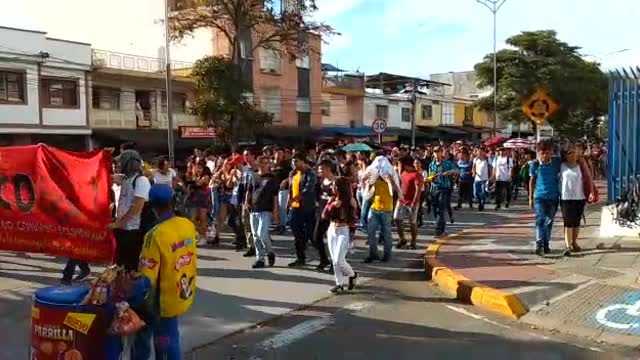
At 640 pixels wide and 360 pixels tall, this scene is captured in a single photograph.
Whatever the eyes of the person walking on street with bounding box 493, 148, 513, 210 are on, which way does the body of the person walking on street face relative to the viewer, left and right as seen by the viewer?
facing the viewer

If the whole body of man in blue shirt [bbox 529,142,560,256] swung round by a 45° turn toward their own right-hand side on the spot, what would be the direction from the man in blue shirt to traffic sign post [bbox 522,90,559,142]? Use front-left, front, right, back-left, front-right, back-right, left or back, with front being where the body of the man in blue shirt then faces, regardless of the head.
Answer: back-right

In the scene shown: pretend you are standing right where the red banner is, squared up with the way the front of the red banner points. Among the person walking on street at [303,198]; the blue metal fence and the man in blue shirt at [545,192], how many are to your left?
3

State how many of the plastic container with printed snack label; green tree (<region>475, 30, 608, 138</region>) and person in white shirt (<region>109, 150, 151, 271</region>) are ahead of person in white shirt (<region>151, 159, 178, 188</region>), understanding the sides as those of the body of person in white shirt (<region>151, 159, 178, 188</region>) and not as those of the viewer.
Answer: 2

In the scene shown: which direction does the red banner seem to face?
toward the camera

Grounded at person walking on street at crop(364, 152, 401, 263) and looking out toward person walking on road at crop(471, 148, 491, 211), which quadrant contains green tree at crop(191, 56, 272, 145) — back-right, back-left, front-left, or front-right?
front-left

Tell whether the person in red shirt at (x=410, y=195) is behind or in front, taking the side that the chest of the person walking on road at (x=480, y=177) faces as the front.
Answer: in front

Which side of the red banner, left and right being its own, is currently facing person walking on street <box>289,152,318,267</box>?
left

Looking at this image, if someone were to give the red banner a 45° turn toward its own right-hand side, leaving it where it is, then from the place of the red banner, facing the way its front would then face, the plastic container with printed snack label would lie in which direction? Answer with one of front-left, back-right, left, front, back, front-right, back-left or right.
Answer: front-left

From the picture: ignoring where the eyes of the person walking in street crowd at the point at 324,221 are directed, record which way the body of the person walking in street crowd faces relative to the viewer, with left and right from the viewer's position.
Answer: facing the viewer and to the left of the viewer

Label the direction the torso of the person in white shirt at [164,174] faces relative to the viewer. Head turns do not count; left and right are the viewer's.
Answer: facing the viewer

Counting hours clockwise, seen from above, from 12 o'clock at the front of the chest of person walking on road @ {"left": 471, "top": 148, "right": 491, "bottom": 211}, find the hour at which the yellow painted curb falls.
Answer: The yellow painted curb is roughly at 12 o'clock from the person walking on road.

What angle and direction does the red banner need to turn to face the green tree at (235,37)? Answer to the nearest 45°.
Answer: approximately 180°

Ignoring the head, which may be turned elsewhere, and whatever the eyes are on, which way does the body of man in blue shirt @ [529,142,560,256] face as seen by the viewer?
toward the camera

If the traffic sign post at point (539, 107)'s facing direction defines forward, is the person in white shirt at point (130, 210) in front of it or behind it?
in front

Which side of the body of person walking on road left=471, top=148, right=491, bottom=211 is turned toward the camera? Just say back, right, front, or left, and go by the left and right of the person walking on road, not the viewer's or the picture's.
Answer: front

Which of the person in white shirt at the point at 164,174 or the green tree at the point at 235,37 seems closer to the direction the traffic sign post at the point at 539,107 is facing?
the person in white shirt
